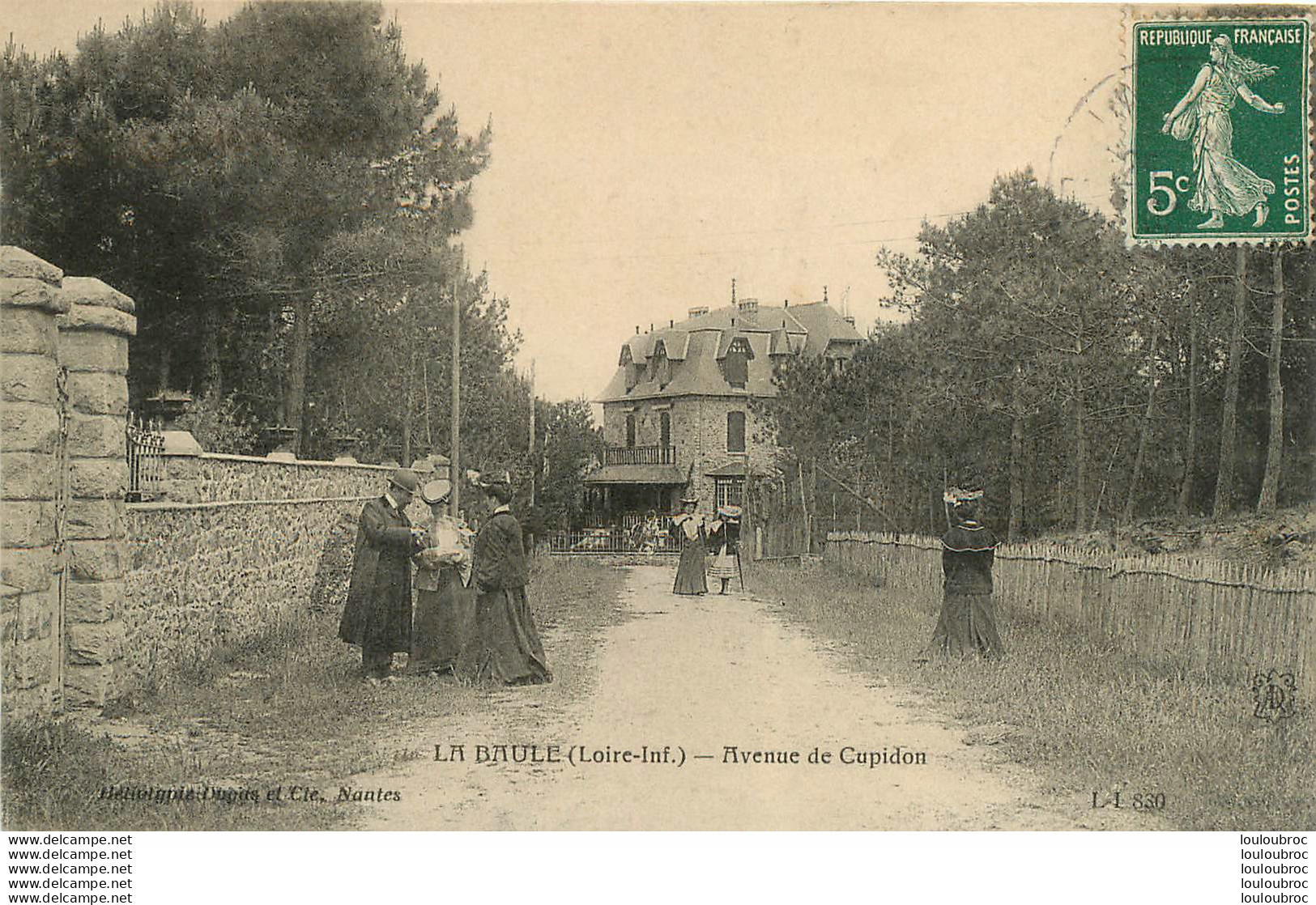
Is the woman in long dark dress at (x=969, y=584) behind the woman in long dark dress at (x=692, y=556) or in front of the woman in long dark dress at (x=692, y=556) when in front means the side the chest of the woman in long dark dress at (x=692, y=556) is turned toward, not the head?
in front

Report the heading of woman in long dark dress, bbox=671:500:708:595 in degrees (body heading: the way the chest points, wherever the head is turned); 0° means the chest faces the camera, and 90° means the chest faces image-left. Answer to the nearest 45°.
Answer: approximately 0°

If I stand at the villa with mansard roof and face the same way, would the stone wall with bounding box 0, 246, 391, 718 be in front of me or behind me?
in front

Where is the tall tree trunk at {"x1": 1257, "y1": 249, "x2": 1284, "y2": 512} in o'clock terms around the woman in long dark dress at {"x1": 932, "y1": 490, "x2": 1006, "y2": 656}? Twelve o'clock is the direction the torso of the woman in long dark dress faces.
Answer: The tall tree trunk is roughly at 1 o'clock from the woman in long dark dress.

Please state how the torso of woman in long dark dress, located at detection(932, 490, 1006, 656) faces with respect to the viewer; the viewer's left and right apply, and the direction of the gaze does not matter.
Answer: facing away from the viewer

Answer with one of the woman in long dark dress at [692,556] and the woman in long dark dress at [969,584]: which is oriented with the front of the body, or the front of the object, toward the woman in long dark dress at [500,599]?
the woman in long dark dress at [692,556]

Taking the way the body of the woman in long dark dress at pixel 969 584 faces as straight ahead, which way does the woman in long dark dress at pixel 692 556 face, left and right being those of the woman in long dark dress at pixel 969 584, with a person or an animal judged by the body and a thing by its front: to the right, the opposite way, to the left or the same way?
the opposite way
